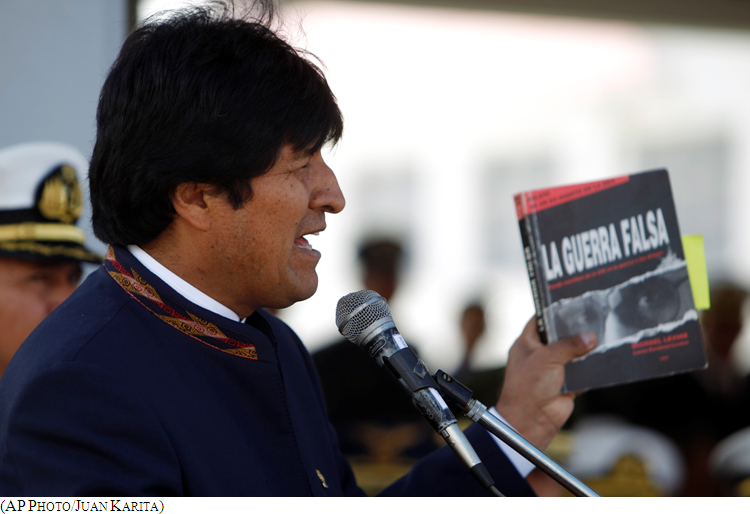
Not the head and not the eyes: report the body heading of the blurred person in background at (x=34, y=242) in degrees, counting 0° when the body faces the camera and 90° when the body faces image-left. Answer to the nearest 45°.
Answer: approximately 315°

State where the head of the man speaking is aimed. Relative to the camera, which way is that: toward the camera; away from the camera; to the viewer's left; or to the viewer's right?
to the viewer's right

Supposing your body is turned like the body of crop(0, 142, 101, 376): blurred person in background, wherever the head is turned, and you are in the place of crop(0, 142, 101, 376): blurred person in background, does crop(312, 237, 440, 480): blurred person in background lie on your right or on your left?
on your left

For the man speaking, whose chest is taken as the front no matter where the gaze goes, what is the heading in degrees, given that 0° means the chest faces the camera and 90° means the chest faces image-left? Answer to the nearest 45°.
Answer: approximately 270°
